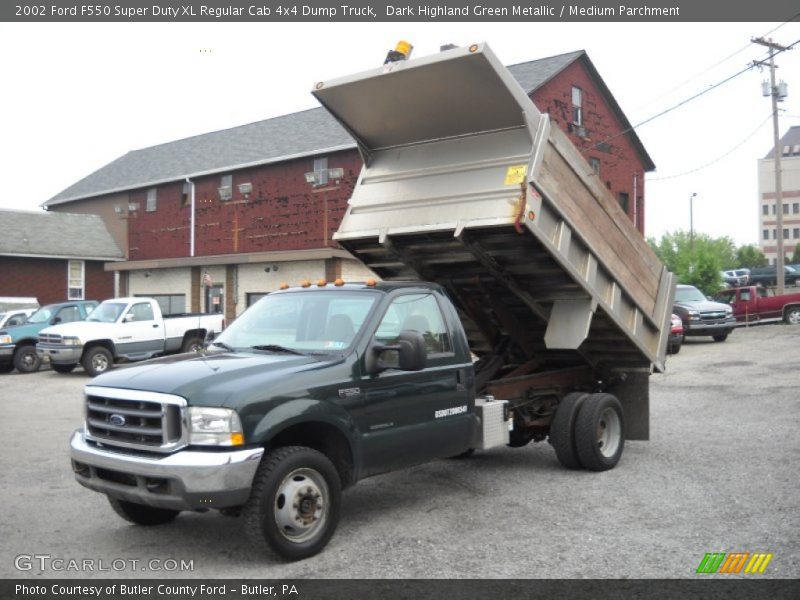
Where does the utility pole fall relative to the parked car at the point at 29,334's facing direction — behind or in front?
behind

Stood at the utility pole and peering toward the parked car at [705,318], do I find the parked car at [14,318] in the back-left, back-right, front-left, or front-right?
front-right

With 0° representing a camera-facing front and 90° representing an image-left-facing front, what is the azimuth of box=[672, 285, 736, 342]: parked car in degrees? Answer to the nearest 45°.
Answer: approximately 315°

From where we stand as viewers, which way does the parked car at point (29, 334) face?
facing the viewer and to the left of the viewer

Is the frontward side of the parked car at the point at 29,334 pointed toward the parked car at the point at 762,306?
no

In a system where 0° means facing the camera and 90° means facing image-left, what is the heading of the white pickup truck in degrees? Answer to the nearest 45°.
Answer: approximately 45°

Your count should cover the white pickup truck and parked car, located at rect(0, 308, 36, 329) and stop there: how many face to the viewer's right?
0

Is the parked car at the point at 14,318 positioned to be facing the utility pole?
no

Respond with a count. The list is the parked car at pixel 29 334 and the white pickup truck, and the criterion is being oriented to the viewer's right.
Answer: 0

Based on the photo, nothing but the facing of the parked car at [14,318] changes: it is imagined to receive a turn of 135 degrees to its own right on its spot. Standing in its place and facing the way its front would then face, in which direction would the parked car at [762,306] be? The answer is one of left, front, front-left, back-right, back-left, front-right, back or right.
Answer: right

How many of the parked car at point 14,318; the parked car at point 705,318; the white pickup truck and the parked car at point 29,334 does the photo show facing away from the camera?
0

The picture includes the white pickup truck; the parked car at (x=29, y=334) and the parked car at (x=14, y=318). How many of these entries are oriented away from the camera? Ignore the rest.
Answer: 0

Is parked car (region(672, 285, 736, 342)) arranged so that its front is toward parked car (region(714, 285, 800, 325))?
no

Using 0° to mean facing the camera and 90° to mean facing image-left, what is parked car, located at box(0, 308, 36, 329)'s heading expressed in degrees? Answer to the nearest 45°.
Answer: approximately 45°

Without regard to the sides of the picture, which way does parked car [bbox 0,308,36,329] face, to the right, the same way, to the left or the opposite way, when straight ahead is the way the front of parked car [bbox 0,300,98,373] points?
the same way

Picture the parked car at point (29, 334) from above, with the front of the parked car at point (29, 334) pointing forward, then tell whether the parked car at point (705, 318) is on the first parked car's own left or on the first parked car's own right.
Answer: on the first parked car's own left

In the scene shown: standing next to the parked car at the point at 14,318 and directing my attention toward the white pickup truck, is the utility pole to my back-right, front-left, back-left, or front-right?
front-left
